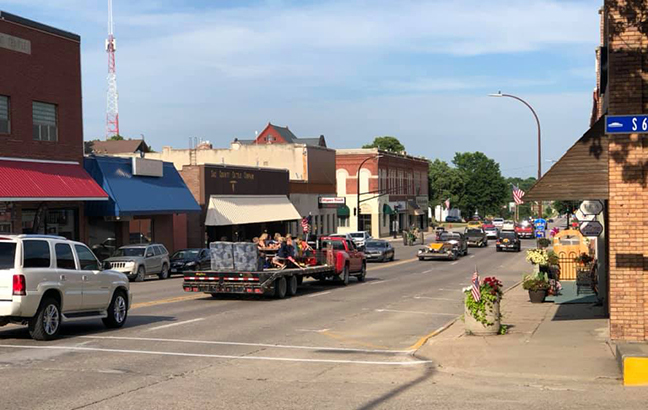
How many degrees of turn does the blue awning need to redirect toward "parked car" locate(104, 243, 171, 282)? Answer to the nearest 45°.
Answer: approximately 45° to its right

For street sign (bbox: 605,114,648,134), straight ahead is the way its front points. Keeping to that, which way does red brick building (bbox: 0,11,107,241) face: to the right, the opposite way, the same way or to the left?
to the left

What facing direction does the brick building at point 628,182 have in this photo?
to the viewer's left

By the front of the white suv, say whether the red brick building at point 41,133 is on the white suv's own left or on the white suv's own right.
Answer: on the white suv's own left

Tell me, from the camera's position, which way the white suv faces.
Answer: facing away from the viewer and to the right of the viewer

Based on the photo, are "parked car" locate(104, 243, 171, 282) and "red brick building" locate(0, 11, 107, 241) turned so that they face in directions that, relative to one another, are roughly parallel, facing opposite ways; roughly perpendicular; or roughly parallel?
roughly perpendicular

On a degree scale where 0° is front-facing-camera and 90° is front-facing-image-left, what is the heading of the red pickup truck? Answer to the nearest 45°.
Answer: approximately 225°

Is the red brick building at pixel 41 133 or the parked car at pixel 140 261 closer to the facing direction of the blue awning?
the parked car
